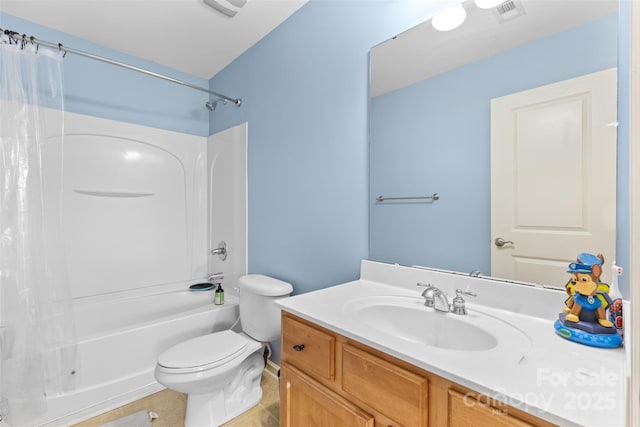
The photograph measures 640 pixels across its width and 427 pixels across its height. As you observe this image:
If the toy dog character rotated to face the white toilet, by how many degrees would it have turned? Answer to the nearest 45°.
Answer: approximately 45° to its right

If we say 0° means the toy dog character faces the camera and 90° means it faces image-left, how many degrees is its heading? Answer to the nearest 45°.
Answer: approximately 45°

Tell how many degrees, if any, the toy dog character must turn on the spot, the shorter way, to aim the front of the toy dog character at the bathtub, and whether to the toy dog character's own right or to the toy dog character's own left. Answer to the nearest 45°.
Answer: approximately 45° to the toy dog character's own right

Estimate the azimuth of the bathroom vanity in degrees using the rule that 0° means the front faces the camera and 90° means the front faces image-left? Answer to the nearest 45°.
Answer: approximately 45°

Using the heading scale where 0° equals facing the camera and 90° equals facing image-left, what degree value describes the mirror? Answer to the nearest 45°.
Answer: approximately 45°

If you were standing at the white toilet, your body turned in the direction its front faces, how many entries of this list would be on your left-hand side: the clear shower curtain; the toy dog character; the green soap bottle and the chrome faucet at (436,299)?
2

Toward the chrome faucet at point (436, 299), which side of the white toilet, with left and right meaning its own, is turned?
left

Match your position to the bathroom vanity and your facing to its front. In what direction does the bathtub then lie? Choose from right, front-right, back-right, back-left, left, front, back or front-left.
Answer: front-right
